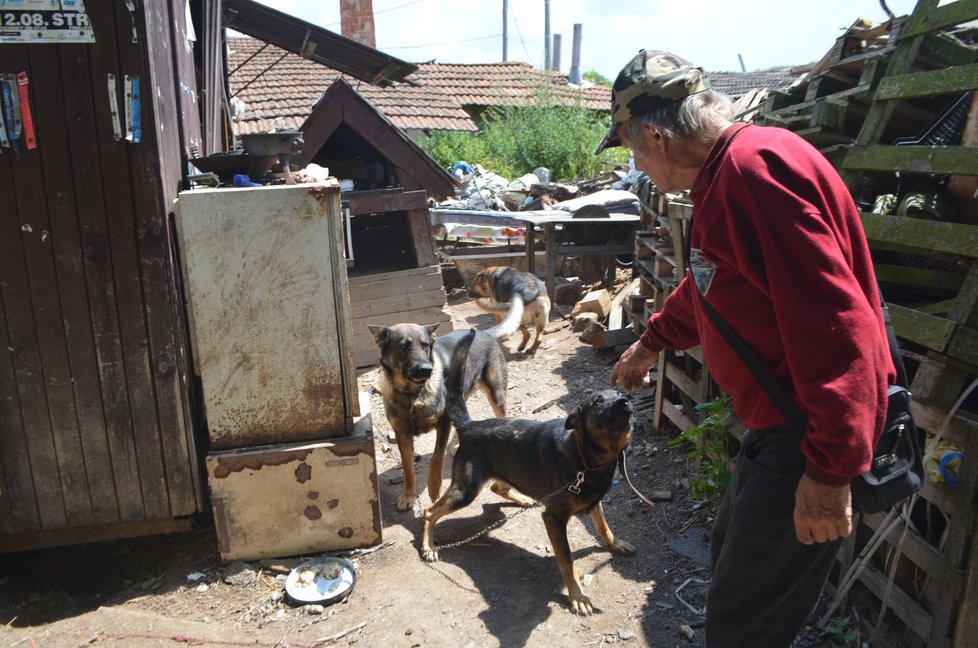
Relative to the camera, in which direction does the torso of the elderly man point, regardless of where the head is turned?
to the viewer's left

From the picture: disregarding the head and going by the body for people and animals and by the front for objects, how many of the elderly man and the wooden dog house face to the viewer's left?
1

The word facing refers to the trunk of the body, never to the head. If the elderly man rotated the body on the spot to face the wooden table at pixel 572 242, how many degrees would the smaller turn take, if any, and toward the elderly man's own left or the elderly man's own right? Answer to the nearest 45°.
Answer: approximately 90° to the elderly man's own right

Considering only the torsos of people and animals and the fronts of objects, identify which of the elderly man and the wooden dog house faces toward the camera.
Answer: the wooden dog house

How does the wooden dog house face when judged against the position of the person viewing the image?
facing the viewer

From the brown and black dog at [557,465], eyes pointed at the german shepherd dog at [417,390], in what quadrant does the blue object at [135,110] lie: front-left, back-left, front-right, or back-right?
front-left

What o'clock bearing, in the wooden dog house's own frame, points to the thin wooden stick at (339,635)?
The thin wooden stick is roughly at 12 o'clock from the wooden dog house.

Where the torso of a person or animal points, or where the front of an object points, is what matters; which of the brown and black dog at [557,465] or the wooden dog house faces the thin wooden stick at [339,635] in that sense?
the wooden dog house

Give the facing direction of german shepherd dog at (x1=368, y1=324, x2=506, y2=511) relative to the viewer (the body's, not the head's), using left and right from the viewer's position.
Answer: facing the viewer and to the left of the viewer

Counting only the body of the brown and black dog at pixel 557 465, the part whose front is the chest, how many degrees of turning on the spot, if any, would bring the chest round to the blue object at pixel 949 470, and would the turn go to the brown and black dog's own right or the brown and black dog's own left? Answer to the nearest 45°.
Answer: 0° — it already faces it

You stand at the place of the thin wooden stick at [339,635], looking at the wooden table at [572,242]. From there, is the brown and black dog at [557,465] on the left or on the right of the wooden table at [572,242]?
right

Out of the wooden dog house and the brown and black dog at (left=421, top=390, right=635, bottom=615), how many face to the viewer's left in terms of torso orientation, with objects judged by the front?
0

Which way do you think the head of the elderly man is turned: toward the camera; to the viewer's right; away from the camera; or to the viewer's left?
to the viewer's left
